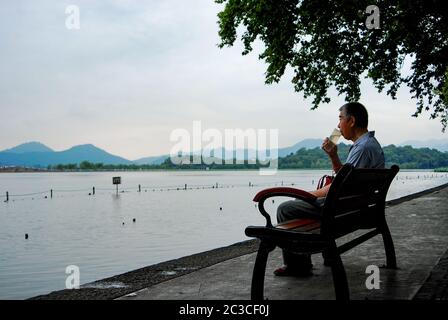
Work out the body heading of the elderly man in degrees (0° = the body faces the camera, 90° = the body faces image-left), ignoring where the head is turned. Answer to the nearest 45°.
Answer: approximately 90°

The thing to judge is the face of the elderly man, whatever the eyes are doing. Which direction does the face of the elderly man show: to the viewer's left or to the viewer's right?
to the viewer's left
